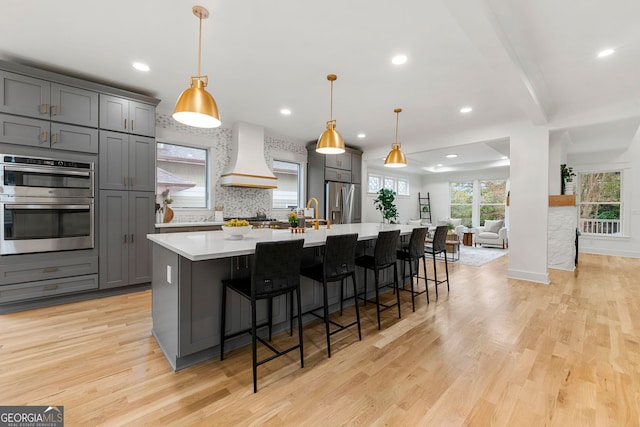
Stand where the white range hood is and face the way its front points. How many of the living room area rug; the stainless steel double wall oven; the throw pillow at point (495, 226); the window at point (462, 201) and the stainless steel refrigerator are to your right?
1

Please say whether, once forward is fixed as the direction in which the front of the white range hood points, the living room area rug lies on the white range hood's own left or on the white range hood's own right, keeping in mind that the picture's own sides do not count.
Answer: on the white range hood's own left

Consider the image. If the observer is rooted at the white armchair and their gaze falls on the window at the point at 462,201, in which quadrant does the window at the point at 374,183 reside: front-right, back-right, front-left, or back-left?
front-left

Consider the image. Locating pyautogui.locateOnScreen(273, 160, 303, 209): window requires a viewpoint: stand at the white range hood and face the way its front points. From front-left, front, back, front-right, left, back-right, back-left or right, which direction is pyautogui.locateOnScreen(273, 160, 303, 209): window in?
left

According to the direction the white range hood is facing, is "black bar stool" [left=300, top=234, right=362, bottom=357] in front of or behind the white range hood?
in front

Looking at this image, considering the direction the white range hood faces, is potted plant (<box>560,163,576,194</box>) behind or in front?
in front

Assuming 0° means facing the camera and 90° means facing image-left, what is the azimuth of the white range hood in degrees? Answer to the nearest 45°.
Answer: approximately 315°

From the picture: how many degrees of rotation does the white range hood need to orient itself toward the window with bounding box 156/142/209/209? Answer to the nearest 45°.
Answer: approximately 135° to its right

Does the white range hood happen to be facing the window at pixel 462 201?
no

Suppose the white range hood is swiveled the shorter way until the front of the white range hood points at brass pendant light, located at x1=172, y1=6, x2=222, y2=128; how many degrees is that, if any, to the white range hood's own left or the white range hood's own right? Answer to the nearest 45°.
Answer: approximately 45° to the white range hood's own right

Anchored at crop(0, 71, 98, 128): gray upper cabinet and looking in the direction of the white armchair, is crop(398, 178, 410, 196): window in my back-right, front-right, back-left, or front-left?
front-left

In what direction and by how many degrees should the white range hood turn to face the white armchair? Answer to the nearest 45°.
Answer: approximately 45° to its left

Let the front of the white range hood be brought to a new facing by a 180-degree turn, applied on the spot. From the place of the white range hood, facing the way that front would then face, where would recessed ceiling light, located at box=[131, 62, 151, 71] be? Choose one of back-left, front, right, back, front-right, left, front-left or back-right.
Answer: left

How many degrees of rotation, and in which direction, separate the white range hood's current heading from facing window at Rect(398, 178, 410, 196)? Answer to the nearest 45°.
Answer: approximately 90° to its left

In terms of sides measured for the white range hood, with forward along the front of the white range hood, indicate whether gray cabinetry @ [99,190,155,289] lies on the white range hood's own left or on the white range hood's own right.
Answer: on the white range hood's own right

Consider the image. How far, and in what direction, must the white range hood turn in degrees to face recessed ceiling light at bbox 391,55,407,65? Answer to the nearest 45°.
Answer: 0° — it already faces it

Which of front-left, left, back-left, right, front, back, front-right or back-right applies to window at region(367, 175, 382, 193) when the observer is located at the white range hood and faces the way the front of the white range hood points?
left
